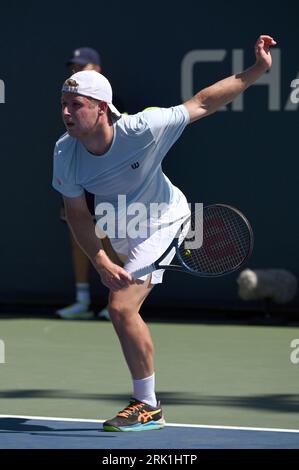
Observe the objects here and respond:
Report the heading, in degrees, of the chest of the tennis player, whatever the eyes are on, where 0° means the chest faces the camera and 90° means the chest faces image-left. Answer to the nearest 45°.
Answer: approximately 45°
